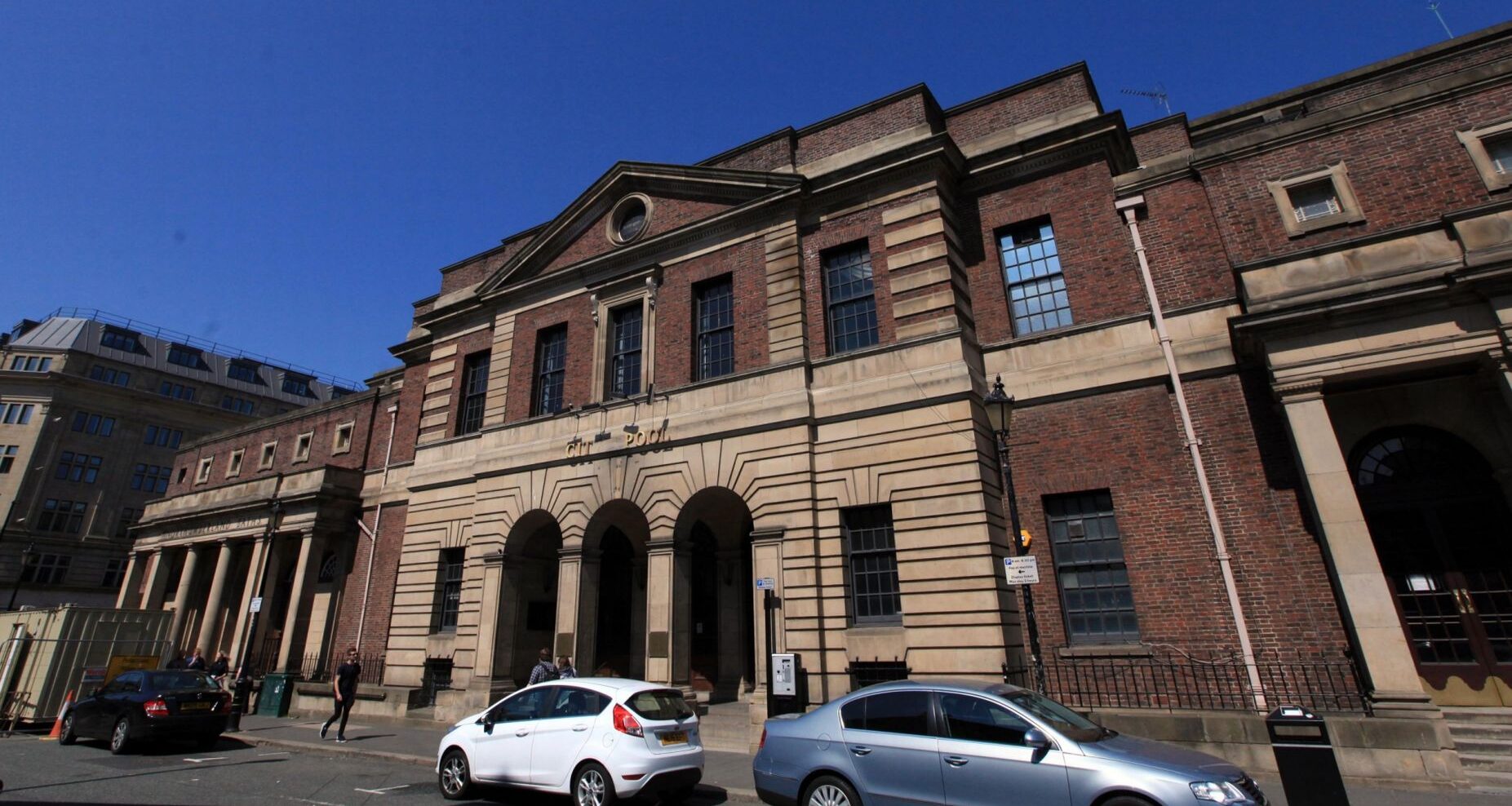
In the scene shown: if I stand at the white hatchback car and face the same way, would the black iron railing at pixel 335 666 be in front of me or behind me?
in front

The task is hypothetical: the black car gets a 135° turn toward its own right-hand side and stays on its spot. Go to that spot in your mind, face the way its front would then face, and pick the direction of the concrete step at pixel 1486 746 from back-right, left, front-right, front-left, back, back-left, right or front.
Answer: front-right

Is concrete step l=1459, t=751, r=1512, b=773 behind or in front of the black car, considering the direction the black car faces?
behind

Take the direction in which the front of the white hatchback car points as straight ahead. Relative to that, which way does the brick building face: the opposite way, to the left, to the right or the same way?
to the left

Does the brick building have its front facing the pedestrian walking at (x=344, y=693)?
no

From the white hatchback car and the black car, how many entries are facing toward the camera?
0

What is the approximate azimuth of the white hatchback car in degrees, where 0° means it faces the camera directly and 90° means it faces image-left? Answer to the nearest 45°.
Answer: approximately 135°

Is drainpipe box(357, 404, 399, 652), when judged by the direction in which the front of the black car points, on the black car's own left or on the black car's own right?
on the black car's own right

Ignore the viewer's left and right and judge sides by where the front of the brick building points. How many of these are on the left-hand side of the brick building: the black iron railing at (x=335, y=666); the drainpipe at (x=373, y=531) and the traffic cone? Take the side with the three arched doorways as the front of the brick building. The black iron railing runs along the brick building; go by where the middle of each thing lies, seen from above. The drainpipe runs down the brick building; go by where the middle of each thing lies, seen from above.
0

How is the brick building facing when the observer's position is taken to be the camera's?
facing the viewer and to the left of the viewer

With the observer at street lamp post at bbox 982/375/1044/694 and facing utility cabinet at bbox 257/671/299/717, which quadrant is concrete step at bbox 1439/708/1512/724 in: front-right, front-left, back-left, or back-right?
back-right

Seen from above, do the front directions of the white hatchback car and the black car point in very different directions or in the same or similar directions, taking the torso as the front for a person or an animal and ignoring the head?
same or similar directions

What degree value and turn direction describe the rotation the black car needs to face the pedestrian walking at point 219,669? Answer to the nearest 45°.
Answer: approximately 45° to its right

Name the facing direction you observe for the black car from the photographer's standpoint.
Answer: facing away from the viewer and to the left of the viewer

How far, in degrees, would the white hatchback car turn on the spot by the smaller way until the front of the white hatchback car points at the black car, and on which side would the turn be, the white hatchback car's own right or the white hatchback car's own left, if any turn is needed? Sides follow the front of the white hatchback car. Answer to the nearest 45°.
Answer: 0° — it already faces it

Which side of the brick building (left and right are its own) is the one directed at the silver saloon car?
front

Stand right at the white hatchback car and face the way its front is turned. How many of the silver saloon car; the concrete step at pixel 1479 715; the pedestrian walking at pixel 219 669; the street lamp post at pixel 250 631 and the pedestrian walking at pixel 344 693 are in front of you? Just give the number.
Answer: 3

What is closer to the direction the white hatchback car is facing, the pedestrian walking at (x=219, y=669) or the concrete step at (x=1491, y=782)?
the pedestrian walking

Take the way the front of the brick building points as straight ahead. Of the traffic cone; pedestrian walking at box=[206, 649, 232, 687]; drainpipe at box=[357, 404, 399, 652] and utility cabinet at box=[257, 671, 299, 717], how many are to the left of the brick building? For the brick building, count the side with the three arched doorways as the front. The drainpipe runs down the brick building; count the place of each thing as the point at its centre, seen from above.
0
